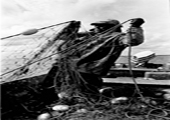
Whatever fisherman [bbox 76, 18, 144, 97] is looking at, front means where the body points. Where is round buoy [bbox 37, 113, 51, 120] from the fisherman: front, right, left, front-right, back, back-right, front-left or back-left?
front-left

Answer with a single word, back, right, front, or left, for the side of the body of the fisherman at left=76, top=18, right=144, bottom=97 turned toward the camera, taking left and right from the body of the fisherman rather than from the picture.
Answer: left

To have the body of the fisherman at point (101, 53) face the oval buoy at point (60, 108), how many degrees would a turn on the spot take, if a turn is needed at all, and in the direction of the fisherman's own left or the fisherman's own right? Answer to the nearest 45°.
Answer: approximately 45° to the fisherman's own left
